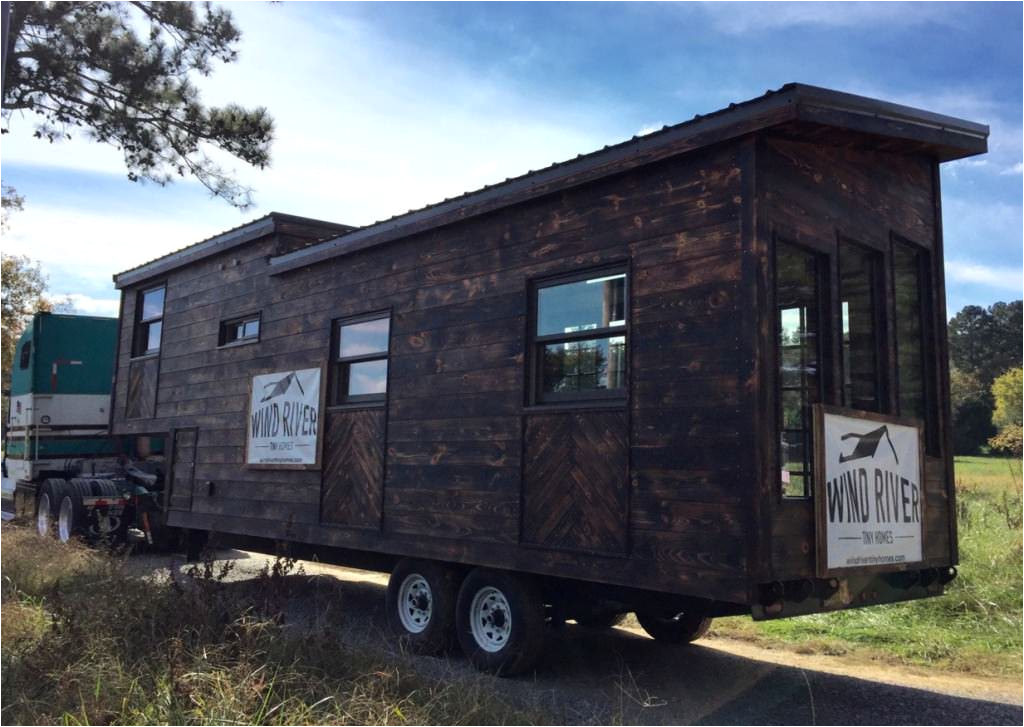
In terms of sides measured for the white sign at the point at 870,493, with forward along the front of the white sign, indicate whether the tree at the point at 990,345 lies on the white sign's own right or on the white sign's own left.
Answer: on the white sign's own left

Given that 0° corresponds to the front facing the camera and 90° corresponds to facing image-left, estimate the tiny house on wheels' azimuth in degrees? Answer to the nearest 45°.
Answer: approximately 135°

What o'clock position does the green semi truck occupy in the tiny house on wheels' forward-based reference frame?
The green semi truck is roughly at 12 o'clock from the tiny house on wheels.

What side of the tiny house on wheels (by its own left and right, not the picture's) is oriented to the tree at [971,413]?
right

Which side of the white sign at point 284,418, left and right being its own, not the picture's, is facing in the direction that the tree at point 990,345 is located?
back

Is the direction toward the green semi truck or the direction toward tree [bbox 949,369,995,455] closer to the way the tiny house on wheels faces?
the green semi truck

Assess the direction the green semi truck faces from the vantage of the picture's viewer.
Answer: facing away from the viewer and to the left of the viewer

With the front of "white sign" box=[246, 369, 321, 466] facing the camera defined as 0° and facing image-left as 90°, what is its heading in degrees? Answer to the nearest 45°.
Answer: approximately 45°

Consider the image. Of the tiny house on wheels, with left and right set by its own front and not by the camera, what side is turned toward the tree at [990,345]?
right

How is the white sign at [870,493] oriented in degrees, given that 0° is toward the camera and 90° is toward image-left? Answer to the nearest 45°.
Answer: approximately 315°

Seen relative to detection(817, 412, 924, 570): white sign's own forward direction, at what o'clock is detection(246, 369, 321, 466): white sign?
detection(246, 369, 321, 466): white sign is roughly at 5 o'clock from detection(817, 412, 924, 570): white sign.
